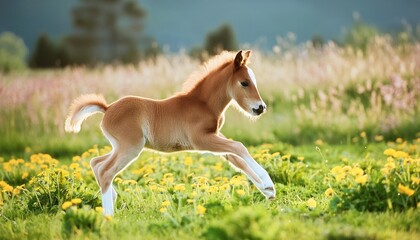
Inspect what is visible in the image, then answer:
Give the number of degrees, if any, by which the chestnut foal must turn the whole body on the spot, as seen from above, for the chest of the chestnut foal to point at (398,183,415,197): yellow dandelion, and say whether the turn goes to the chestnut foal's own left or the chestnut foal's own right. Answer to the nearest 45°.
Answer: approximately 45° to the chestnut foal's own right

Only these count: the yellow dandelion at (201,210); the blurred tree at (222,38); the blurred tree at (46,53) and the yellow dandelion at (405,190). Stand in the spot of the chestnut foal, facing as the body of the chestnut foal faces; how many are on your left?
2

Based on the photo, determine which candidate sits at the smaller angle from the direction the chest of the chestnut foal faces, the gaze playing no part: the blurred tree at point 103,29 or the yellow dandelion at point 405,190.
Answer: the yellow dandelion

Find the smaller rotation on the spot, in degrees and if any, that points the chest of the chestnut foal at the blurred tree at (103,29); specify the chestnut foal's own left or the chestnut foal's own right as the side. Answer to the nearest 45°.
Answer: approximately 90° to the chestnut foal's own left

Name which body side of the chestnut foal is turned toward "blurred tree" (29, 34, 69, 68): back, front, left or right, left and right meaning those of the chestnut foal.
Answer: left

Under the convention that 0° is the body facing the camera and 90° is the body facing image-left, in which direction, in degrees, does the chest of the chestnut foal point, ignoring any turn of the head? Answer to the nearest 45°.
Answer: approximately 270°

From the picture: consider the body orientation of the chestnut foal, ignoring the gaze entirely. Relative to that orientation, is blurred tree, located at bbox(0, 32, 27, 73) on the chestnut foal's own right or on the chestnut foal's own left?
on the chestnut foal's own left

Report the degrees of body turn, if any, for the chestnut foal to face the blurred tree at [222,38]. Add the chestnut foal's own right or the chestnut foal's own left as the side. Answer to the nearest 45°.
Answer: approximately 90° to the chestnut foal's own left

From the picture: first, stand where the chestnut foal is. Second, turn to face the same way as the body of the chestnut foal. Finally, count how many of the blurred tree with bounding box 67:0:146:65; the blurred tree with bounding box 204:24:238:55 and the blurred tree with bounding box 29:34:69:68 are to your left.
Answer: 3

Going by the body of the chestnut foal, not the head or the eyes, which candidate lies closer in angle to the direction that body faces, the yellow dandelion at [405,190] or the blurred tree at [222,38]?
the yellow dandelion
